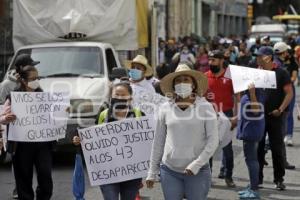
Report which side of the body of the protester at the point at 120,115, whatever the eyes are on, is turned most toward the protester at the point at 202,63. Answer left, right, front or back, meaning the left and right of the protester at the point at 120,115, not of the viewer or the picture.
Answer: back

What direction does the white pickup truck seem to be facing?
toward the camera

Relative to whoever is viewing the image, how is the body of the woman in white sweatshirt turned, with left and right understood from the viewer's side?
facing the viewer

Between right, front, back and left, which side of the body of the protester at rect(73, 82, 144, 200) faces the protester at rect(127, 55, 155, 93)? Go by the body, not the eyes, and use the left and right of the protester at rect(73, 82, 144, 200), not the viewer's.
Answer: back

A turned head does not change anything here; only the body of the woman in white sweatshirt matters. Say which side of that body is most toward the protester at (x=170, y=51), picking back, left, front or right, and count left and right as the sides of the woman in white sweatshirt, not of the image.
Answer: back

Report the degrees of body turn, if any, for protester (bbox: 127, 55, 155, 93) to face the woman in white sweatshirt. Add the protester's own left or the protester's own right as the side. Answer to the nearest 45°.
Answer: approximately 45° to the protester's own left

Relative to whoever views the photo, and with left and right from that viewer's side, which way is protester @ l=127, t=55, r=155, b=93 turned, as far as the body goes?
facing the viewer and to the left of the viewer

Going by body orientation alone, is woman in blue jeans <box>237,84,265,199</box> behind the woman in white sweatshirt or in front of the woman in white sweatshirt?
behind

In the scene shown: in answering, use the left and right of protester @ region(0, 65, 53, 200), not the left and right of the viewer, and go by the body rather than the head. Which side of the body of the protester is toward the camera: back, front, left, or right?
front

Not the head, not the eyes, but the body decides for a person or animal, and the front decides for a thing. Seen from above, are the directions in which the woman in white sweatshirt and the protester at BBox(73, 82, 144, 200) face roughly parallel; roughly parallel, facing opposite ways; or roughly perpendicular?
roughly parallel

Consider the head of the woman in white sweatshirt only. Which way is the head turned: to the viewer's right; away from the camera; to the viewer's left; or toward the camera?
toward the camera

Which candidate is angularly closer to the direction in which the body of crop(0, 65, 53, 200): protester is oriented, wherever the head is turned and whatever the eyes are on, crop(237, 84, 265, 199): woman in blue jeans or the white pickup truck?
the woman in blue jeans
